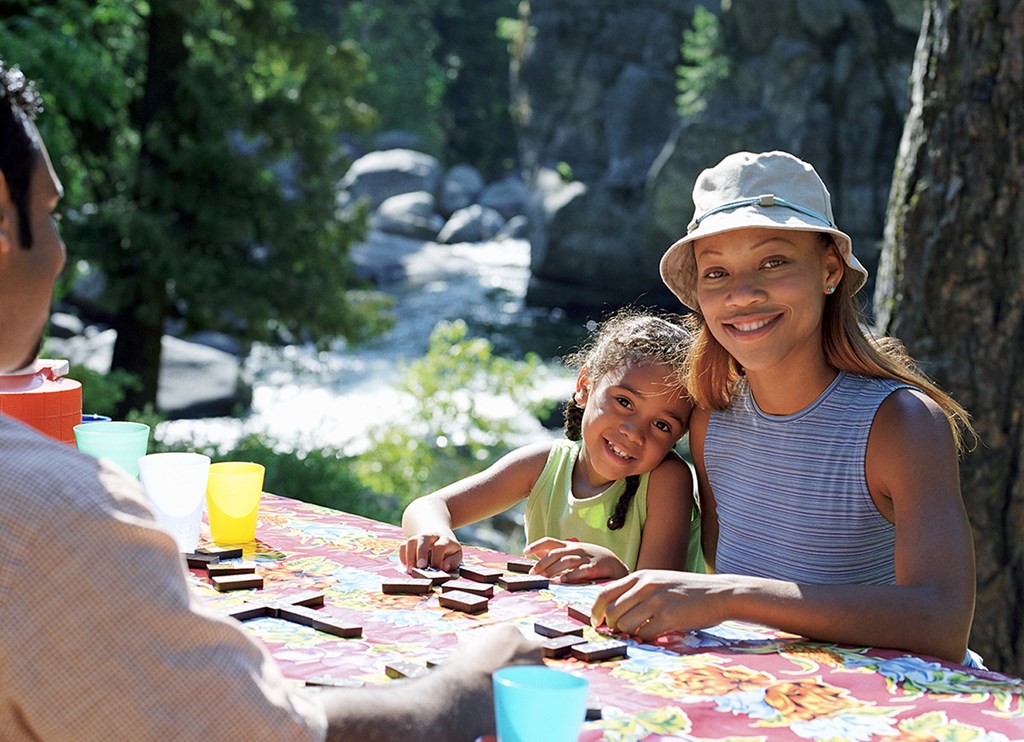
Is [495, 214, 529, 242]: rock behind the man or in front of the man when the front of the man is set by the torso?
in front

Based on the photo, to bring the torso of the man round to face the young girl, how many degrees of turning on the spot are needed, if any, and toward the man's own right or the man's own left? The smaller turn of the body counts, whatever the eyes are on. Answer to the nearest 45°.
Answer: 0° — they already face them

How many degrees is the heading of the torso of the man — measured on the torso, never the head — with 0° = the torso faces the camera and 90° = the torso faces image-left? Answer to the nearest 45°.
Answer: approximately 225°

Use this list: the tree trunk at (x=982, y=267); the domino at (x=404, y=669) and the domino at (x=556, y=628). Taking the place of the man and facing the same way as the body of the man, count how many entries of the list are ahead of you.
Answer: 3

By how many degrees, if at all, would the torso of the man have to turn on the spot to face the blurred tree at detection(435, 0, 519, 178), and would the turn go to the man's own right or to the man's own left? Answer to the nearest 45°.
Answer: approximately 45° to the man's own left

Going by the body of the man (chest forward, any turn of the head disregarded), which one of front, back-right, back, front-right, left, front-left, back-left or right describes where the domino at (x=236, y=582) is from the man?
front-left

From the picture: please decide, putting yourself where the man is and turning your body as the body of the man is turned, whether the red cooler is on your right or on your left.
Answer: on your left

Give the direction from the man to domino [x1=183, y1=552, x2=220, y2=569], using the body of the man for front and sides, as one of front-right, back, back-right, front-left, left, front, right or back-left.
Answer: front-left

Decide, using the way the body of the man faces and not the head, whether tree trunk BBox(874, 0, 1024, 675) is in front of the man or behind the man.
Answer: in front

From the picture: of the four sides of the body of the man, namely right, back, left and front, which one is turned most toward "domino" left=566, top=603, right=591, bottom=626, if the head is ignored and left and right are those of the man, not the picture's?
front

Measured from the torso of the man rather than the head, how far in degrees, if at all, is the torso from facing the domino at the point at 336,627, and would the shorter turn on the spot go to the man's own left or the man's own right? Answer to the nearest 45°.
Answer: approximately 45° to the man's own left

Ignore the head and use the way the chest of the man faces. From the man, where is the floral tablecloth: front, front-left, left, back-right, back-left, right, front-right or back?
front

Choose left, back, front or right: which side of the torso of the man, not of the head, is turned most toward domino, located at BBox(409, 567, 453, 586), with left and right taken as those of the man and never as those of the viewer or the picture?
front
